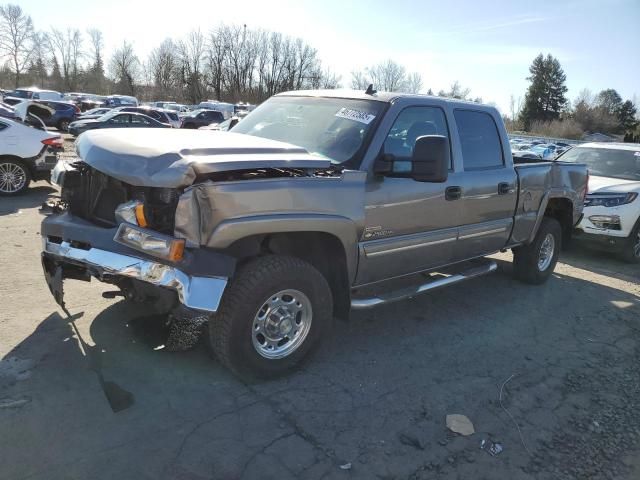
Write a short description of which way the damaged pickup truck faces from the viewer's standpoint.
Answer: facing the viewer and to the left of the viewer

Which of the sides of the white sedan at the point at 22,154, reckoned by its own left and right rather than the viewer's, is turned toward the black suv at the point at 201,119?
right

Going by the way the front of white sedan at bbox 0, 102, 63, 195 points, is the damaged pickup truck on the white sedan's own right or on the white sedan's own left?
on the white sedan's own left

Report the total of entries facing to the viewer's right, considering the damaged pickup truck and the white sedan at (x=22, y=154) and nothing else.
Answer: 0

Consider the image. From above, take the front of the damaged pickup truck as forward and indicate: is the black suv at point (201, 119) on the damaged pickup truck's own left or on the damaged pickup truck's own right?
on the damaged pickup truck's own right

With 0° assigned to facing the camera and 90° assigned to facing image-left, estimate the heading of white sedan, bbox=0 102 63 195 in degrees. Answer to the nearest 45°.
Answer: approximately 90°

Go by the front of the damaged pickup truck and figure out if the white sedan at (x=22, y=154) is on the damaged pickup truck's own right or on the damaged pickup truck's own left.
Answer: on the damaged pickup truck's own right
